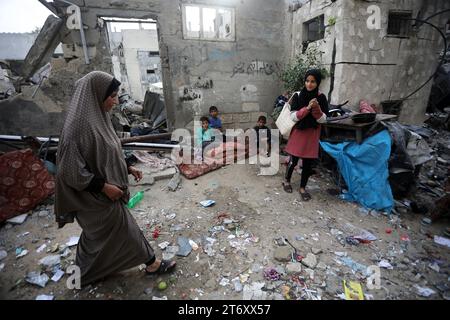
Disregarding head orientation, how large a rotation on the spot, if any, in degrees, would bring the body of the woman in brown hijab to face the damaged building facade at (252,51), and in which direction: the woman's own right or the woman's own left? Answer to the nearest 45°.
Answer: approximately 45° to the woman's own left

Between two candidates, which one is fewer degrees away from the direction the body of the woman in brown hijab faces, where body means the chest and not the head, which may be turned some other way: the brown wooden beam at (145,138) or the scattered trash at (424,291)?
the scattered trash

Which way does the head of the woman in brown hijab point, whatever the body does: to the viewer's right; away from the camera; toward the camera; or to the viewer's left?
to the viewer's right

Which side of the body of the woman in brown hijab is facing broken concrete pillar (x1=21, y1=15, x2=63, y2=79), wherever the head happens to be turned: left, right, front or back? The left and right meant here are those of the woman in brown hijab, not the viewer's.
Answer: left

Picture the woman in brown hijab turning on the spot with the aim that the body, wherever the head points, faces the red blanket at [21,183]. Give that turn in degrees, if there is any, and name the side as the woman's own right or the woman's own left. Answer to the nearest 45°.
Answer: approximately 135° to the woman's own left

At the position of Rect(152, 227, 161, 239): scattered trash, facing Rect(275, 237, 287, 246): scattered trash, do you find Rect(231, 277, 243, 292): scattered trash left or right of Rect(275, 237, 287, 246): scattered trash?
right

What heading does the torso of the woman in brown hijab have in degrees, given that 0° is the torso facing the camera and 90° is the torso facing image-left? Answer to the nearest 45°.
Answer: approximately 270°

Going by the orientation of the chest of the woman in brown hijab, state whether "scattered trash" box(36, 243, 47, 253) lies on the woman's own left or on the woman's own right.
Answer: on the woman's own left

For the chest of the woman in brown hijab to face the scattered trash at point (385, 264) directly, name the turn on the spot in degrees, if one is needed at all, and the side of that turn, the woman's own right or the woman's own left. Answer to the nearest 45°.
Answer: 0° — they already face it
